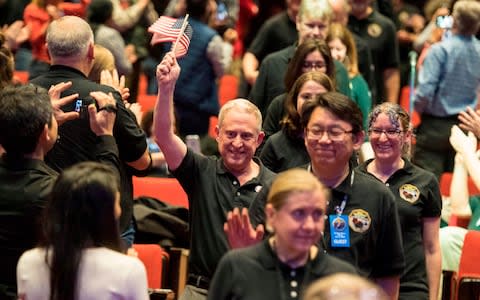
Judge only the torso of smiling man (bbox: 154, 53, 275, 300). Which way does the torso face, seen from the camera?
toward the camera

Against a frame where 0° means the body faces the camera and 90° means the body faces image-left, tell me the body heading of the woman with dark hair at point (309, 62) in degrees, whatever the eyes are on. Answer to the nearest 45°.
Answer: approximately 0°

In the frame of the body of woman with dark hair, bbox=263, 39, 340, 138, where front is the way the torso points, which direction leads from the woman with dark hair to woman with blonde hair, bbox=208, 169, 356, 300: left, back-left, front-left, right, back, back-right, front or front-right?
front

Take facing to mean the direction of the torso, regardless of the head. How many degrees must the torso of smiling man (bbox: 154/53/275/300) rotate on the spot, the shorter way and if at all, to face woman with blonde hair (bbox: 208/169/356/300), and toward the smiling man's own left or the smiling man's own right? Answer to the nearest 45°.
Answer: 0° — they already face them

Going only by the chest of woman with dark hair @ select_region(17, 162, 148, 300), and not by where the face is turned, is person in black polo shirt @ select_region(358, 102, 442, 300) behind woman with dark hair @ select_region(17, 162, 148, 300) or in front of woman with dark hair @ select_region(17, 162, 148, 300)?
in front

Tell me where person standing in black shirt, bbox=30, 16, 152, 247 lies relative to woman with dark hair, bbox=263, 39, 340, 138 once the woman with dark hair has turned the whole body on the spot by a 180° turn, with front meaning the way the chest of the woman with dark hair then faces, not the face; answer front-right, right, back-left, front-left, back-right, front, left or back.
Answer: back-left

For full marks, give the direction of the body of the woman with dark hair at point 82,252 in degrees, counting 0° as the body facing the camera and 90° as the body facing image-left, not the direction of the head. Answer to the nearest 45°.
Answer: approximately 225°

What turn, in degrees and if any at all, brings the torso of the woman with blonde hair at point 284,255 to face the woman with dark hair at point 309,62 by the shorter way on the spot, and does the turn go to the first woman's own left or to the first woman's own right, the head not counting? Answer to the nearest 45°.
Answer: approximately 135° to the first woman's own left

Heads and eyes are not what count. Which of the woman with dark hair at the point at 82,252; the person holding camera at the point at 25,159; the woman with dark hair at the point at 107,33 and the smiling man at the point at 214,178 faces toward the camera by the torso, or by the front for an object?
the smiling man

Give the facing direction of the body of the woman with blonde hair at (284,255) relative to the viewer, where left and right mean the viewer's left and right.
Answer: facing the viewer and to the right of the viewer

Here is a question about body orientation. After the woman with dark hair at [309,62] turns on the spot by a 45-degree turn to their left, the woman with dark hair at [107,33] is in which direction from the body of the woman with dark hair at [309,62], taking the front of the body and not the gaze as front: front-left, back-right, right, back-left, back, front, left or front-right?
back
